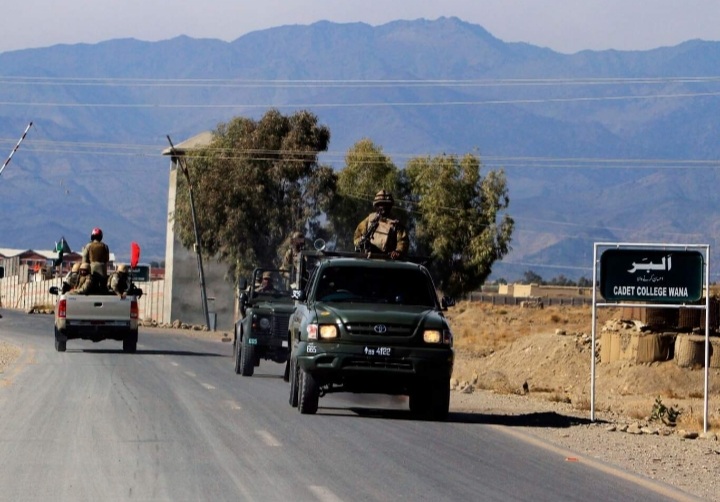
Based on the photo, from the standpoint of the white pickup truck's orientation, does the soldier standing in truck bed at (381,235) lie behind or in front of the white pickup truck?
behind

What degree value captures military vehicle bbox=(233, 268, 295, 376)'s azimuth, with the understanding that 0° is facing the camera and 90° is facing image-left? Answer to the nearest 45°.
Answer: approximately 0°

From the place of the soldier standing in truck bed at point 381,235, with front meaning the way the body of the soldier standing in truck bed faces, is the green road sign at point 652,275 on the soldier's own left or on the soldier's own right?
on the soldier's own left

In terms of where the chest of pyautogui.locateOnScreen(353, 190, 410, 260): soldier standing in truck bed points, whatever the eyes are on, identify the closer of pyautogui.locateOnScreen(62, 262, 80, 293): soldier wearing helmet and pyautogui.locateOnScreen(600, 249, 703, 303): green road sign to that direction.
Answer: the green road sign

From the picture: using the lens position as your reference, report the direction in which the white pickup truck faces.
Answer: facing away from the viewer
